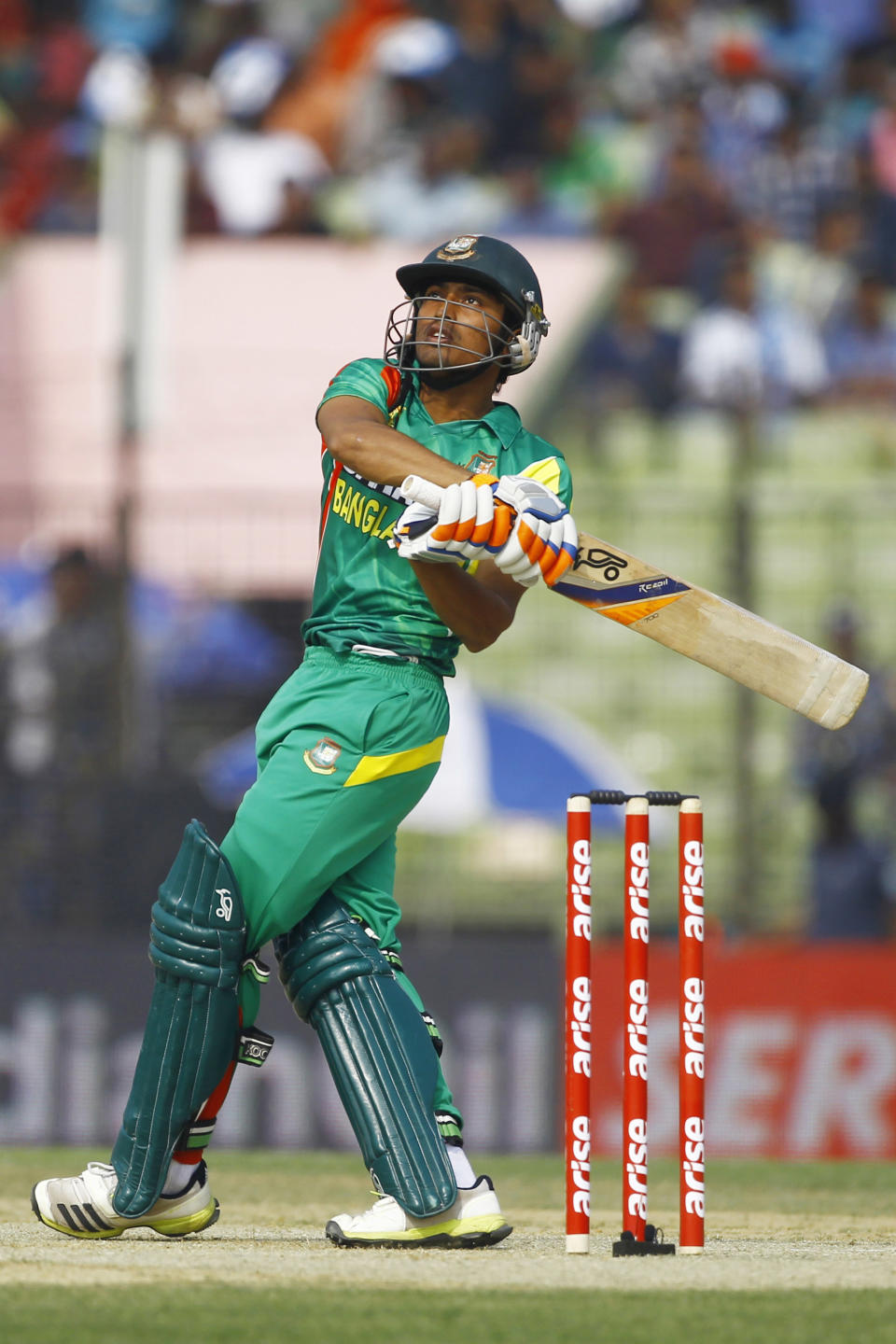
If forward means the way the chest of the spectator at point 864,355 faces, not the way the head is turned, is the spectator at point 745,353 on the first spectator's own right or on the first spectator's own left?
on the first spectator's own right

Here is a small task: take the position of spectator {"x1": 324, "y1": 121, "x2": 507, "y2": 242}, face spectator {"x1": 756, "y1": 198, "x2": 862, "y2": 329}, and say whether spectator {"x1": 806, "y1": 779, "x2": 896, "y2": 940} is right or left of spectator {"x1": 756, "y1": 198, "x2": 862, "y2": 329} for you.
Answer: right

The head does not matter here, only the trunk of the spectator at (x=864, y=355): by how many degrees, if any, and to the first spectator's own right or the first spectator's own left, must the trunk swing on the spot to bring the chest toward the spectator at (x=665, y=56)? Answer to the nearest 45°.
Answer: approximately 135° to the first spectator's own right

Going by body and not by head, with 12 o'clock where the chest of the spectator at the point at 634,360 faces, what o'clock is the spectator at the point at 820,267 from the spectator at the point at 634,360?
the spectator at the point at 820,267 is roughly at 8 o'clock from the spectator at the point at 634,360.

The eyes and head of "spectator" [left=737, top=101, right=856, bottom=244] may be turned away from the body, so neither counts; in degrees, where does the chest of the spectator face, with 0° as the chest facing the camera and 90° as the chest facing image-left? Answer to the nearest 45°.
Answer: approximately 0°

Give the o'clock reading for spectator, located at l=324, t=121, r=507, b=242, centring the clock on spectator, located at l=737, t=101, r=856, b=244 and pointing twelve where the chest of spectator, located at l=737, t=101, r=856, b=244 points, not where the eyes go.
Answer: spectator, located at l=324, t=121, r=507, b=242 is roughly at 3 o'clock from spectator, located at l=737, t=101, r=856, b=244.
